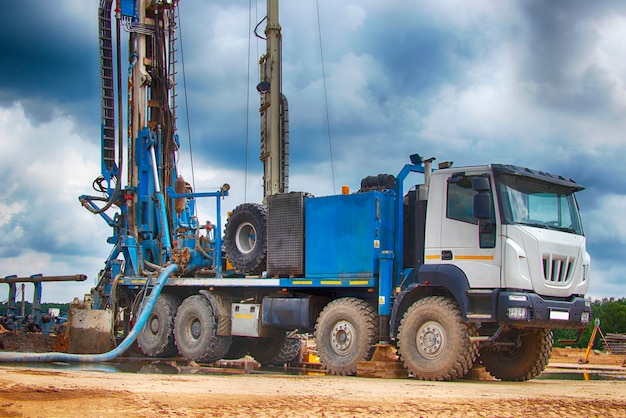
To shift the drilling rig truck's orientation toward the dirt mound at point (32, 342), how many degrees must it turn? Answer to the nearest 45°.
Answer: approximately 180°

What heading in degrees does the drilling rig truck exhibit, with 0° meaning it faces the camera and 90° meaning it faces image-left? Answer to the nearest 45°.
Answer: approximately 315°
